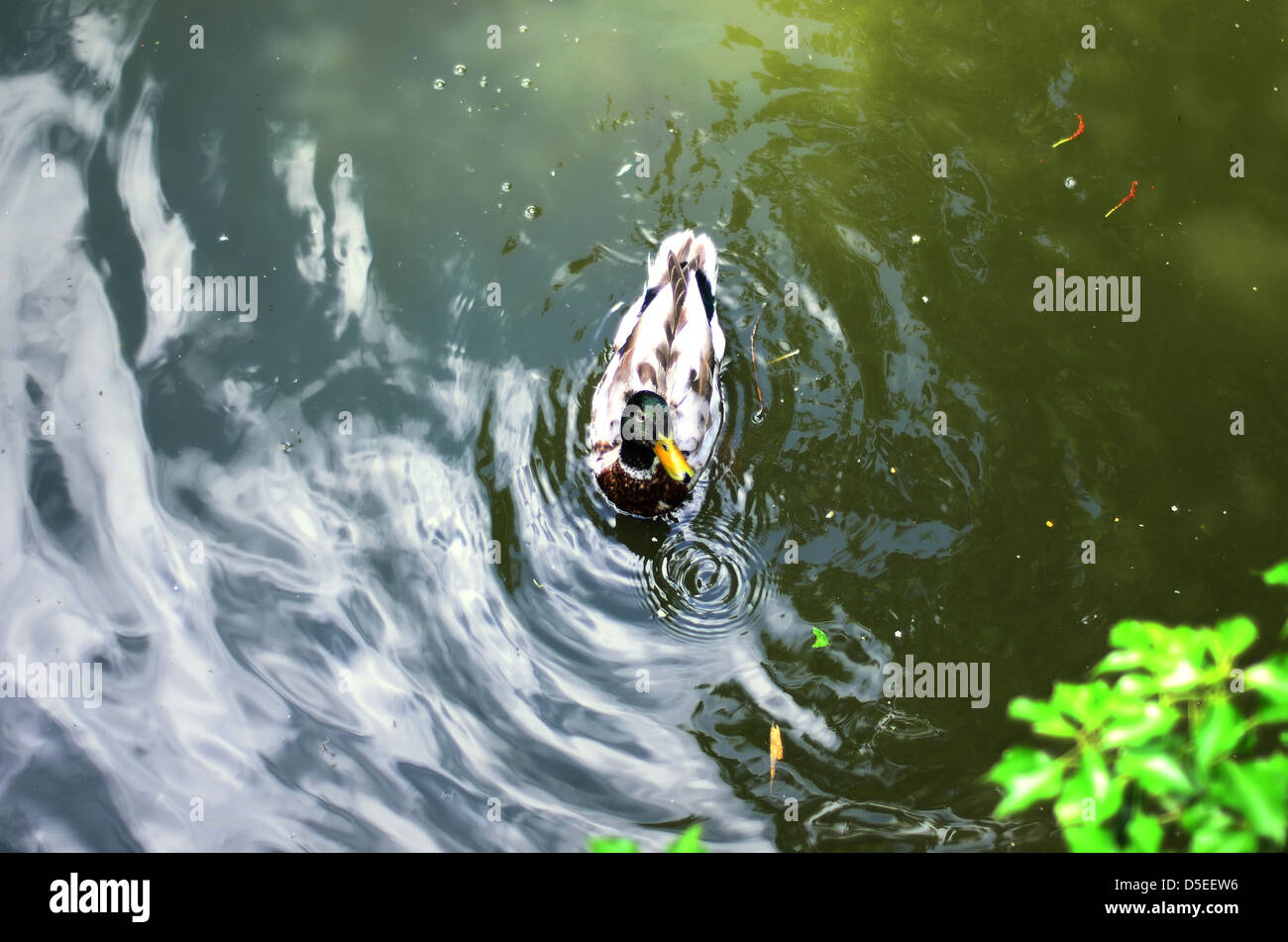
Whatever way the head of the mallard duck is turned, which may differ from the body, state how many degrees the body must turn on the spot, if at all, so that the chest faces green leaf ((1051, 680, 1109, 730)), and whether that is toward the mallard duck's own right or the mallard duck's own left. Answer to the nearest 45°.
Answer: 0° — it already faces it

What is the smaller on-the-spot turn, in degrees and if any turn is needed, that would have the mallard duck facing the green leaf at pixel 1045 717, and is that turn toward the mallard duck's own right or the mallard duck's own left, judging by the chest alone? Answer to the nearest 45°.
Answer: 0° — it already faces it

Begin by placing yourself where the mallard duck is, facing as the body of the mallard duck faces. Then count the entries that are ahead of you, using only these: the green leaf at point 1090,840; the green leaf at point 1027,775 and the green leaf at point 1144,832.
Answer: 3

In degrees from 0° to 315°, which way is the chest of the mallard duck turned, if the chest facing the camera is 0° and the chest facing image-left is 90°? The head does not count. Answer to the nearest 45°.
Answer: approximately 0°

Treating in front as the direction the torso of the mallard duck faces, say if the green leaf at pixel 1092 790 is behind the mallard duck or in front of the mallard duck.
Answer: in front
